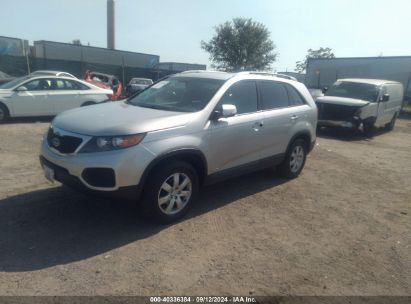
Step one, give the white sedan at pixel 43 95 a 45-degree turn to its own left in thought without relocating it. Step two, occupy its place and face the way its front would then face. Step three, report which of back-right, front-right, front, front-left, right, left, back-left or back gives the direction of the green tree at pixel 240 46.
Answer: back

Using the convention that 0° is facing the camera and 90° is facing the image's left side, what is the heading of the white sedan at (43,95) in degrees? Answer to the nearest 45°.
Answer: approximately 90°

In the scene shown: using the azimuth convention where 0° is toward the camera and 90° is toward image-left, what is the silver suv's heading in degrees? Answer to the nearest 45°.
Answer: approximately 45°

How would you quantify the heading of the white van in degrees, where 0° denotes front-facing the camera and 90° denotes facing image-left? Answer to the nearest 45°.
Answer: approximately 45°

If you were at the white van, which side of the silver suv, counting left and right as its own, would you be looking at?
back

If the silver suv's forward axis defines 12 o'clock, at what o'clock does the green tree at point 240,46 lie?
The green tree is roughly at 5 o'clock from the silver suv.

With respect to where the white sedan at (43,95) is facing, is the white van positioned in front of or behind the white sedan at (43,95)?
behind

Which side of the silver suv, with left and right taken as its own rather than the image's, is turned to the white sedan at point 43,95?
right

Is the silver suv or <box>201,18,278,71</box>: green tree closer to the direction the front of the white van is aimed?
the silver suv

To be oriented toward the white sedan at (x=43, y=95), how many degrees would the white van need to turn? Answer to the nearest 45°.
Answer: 0° — it already faces it
